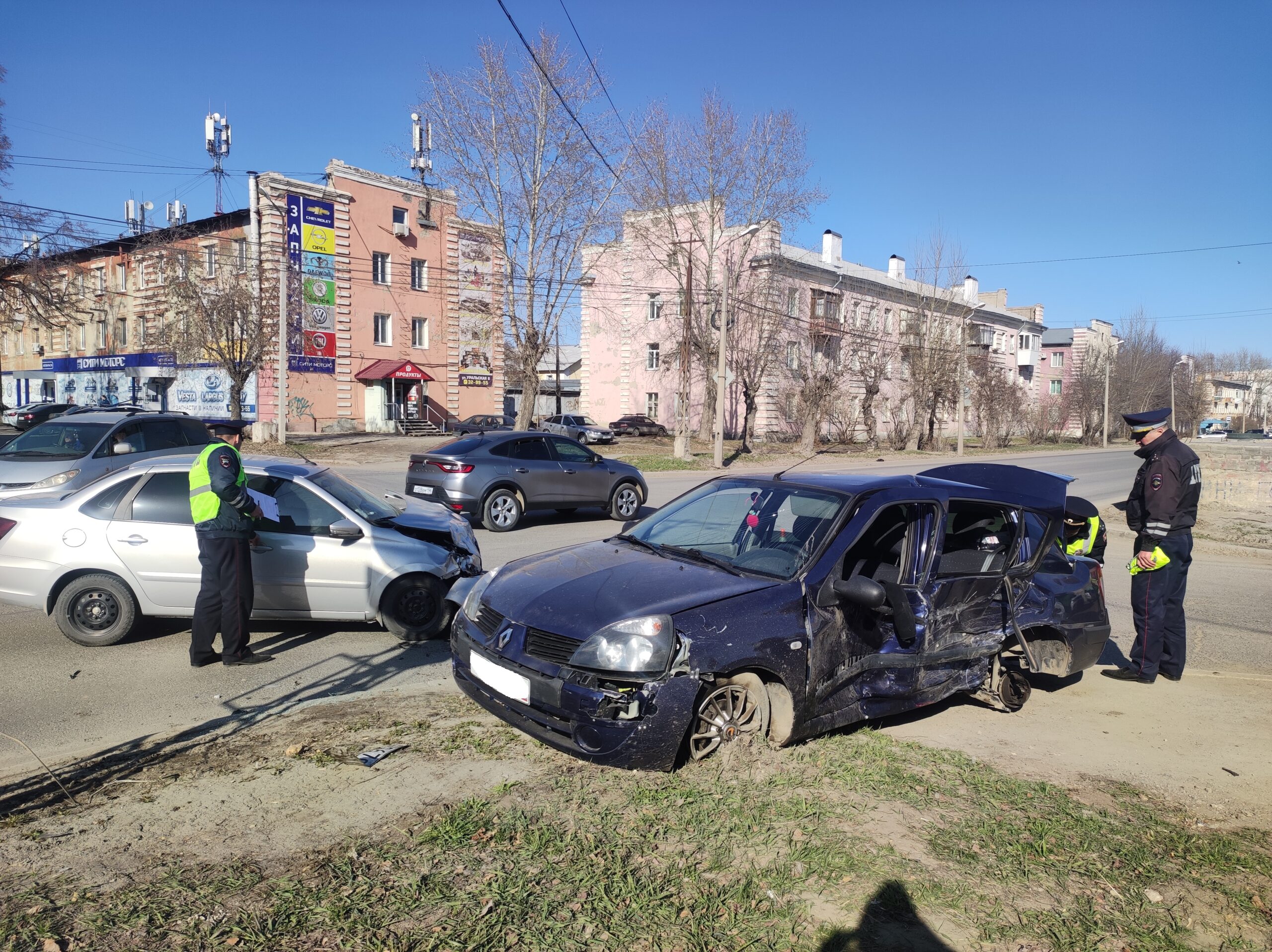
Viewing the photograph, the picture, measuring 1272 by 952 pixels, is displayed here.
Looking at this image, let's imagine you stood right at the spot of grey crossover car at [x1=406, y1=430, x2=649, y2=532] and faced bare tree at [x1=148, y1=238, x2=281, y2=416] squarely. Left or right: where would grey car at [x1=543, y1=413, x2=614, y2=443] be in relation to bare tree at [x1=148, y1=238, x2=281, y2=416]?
right

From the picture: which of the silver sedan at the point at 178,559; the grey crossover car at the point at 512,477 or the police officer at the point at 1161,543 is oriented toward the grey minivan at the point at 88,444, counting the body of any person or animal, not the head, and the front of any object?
the police officer

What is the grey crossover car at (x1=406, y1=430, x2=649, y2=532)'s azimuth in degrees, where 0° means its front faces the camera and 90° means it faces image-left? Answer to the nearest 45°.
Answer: approximately 225°

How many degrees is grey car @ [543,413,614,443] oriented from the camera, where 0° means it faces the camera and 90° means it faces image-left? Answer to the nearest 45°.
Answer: approximately 315°

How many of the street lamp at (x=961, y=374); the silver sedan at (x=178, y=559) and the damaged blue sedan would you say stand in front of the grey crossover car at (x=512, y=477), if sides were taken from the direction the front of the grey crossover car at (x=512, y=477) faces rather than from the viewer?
1

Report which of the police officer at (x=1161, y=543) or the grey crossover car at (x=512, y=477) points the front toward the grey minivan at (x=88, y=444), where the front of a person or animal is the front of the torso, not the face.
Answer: the police officer

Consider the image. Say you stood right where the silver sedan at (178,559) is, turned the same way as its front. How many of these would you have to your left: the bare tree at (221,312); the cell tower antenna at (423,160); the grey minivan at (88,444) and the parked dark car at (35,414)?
4

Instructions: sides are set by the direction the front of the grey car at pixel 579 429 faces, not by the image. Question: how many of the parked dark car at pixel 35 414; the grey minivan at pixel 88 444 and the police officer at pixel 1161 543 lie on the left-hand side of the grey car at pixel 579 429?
0

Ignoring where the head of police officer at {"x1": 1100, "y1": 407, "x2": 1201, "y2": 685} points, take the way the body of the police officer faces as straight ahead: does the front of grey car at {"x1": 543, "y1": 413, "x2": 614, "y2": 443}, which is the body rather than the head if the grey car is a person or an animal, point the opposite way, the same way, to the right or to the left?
the opposite way

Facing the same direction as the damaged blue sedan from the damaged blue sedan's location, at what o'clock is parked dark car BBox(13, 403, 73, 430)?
The parked dark car is roughly at 3 o'clock from the damaged blue sedan.

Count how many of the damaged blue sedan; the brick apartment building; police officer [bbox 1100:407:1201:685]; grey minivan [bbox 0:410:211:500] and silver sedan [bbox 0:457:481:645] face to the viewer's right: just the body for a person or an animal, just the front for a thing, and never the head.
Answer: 1

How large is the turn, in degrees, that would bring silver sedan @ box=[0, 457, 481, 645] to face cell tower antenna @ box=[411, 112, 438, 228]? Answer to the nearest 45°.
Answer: approximately 90° to its left

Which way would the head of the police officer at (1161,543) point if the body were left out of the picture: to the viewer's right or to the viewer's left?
to the viewer's left

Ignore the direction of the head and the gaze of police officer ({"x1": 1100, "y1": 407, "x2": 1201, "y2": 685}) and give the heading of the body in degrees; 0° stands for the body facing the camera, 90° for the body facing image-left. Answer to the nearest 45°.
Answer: approximately 90°

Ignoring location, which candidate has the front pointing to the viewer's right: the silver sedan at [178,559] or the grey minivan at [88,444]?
the silver sedan

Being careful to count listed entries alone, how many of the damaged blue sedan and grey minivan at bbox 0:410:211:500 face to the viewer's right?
0

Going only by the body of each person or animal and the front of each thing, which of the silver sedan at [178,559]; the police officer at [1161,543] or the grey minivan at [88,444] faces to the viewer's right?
the silver sedan

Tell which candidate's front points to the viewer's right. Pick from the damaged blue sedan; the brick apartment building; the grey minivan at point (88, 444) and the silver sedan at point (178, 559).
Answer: the silver sedan

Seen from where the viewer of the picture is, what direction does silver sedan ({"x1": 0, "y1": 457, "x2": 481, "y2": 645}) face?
facing to the right of the viewer
